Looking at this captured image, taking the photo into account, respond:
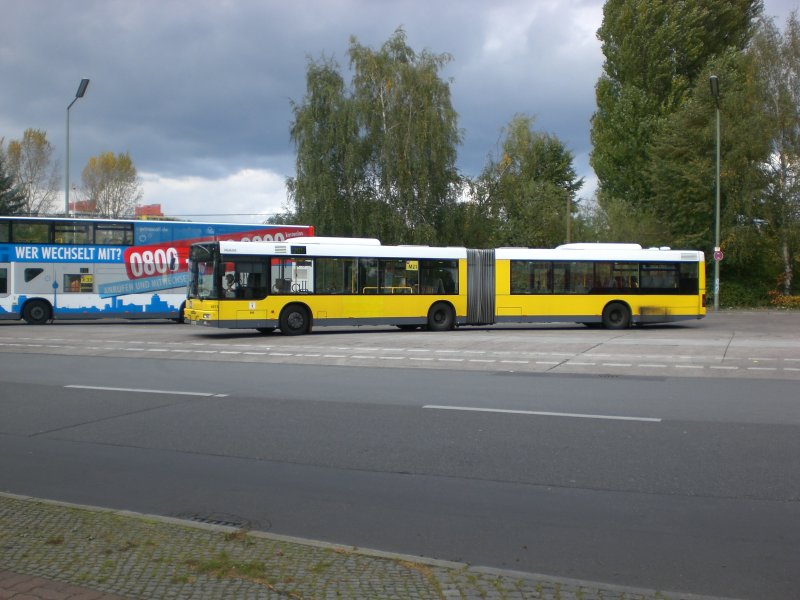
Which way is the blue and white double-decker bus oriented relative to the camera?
to the viewer's left

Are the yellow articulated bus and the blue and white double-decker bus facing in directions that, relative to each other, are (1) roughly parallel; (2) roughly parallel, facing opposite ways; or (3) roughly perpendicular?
roughly parallel

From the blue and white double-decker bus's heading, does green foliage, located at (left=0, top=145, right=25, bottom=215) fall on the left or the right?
on its right

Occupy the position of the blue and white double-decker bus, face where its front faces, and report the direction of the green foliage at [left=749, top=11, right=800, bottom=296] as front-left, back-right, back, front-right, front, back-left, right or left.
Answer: back

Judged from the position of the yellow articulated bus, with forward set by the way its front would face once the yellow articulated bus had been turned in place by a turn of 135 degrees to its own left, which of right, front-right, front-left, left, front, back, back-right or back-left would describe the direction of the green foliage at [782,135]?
left

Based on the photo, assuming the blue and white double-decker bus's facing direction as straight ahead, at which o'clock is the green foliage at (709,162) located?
The green foliage is roughly at 6 o'clock from the blue and white double-decker bus.

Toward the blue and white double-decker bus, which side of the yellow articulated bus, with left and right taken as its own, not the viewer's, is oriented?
front

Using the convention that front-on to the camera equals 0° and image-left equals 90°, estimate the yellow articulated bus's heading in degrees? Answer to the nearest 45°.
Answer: approximately 90°

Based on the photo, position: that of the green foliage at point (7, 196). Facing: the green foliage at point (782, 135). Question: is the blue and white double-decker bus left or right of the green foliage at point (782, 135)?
right

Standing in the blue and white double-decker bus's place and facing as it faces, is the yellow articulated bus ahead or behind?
behind

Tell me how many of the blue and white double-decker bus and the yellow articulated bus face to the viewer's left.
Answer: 2
